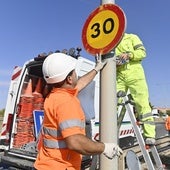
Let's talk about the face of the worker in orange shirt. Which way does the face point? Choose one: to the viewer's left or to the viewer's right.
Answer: to the viewer's right

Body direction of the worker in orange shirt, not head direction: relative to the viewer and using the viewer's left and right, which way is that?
facing away from the viewer and to the right of the viewer

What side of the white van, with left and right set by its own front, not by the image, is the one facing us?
back

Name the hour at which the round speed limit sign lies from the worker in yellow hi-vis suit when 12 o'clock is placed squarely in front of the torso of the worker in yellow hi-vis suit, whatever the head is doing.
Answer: The round speed limit sign is roughly at 11 o'clock from the worker in yellow hi-vis suit.

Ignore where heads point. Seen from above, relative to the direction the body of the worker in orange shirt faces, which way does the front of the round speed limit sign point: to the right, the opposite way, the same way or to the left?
the opposite way

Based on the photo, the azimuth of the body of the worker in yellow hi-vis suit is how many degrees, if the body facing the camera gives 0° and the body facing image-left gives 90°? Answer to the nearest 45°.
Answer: approximately 45°

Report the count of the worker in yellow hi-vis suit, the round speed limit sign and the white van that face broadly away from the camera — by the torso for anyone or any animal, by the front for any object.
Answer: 1

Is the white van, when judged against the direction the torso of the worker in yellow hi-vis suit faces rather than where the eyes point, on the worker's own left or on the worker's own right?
on the worker's own right

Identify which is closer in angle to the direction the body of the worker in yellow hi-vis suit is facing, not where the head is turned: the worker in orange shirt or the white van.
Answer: the worker in orange shirt

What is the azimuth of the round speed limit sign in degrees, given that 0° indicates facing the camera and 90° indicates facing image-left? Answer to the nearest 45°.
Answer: approximately 45°
